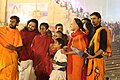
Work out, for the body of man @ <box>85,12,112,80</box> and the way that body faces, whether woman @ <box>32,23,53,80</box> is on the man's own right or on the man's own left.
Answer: on the man's own right

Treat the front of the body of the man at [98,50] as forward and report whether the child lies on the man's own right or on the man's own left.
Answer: on the man's own right

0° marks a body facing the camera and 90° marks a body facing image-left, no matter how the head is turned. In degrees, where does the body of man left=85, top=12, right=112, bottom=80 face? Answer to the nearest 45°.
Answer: approximately 45°

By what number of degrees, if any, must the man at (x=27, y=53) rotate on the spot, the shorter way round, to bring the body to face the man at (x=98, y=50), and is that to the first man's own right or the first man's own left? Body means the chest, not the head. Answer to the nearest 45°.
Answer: approximately 45° to the first man's own left

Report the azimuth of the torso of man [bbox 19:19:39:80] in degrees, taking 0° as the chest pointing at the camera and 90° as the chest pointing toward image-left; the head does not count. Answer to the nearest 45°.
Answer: approximately 0°
